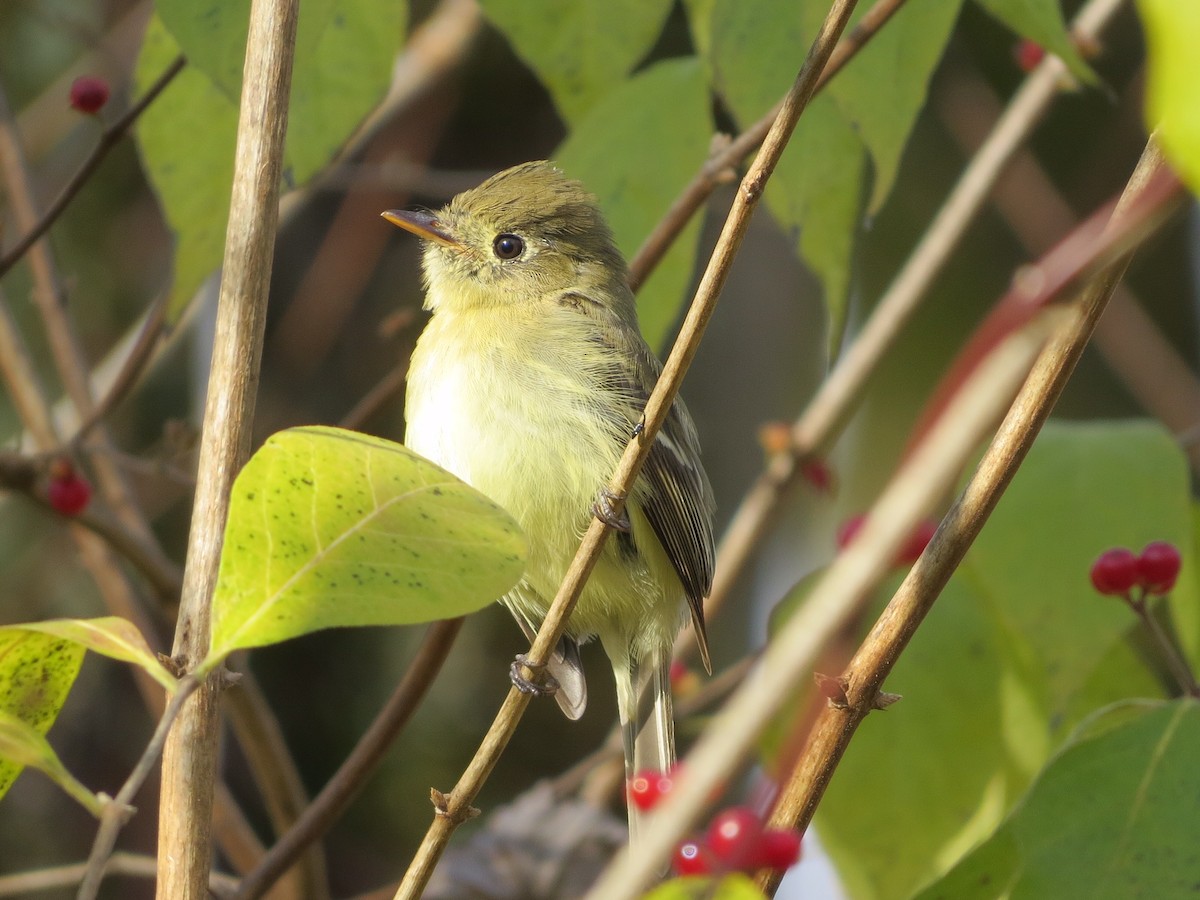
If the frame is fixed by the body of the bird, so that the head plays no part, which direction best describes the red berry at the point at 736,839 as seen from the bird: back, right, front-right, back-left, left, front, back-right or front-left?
front-left

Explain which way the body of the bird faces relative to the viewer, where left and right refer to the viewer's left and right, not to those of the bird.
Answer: facing the viewer and to the left of the viewer

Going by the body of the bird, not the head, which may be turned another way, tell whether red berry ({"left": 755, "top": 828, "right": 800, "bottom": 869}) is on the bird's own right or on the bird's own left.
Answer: on the bird's own left

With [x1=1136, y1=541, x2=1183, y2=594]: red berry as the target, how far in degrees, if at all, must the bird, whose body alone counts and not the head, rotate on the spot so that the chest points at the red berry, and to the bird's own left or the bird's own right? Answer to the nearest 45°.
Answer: approximately 90° to the bird's own left

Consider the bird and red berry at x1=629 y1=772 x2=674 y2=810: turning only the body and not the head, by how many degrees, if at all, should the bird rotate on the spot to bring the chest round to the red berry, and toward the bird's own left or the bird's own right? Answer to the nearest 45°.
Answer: approximately 45° to the bird's own left

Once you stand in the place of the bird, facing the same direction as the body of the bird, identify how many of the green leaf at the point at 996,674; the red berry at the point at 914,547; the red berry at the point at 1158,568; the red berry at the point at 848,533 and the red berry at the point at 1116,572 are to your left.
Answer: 5

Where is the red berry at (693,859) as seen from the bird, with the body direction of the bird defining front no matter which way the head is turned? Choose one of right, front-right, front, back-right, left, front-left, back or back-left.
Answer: front-left

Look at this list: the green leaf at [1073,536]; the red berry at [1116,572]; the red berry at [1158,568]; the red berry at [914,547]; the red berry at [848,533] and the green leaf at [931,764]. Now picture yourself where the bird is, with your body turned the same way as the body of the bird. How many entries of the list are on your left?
6

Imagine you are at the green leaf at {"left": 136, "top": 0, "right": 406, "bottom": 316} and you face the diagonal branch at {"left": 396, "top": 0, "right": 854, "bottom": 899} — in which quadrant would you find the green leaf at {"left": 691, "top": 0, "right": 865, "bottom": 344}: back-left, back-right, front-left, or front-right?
front-left
